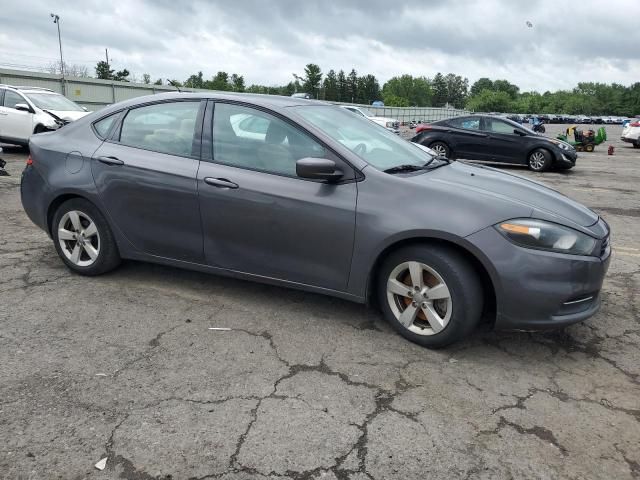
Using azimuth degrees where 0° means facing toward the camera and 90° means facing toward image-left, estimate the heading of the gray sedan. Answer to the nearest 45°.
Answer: approximately 315°

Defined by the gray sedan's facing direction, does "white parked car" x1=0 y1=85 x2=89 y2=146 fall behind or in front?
behind

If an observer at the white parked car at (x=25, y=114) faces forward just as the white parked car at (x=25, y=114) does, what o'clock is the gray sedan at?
The gray sedan is roughly at 1 o'clock from the white parked car.

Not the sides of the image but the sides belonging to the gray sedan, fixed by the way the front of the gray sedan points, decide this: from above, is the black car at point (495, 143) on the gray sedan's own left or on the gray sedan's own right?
on the gray sedan's own left

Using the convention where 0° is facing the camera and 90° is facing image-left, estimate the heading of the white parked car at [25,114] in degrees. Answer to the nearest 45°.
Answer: approximately 315°

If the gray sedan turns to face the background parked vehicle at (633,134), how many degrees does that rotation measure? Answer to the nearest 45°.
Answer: approximately 90° to its left
